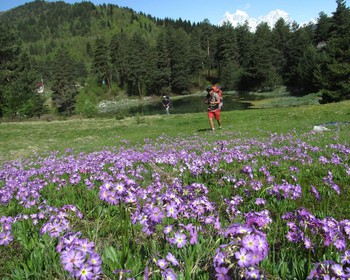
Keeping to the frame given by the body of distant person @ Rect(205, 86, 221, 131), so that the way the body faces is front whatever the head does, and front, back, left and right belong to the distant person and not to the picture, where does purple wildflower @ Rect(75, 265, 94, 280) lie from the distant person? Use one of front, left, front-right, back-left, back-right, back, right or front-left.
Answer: front-left

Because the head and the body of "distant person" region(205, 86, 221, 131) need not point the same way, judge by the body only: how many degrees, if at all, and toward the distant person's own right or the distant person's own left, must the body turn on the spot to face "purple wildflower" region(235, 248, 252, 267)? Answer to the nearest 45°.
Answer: approximately 45° to the distant person's own left

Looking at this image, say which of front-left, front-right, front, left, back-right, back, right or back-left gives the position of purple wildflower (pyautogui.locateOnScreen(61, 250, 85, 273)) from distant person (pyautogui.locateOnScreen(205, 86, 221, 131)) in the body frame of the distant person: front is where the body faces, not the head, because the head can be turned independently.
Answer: front-left

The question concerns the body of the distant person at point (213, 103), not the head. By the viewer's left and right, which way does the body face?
facing the viewer and to the left of the viewer

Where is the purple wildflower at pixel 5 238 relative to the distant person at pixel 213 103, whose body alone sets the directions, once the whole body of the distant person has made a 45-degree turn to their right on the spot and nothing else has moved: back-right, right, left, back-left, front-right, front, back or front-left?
left

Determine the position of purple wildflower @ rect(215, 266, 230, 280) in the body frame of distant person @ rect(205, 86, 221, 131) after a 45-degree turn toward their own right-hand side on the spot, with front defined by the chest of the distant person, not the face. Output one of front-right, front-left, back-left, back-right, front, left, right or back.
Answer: left
